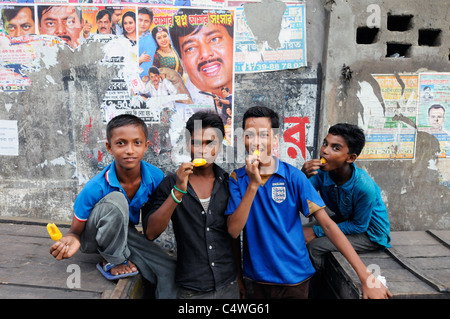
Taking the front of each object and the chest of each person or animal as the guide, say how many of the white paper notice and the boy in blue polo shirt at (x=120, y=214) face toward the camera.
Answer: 2

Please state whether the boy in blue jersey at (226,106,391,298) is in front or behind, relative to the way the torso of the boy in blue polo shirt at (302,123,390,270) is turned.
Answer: in front

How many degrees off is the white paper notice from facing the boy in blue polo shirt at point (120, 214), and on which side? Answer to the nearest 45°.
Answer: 0° — it already faces them

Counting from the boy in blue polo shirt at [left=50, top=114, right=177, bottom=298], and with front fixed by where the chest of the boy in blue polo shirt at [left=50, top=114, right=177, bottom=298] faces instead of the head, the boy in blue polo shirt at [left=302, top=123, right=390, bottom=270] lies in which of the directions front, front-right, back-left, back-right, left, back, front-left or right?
left

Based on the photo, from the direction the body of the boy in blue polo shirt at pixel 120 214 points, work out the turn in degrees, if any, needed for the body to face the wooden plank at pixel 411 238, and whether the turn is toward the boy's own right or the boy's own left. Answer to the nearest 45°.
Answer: approximately 90° to the boy's own left

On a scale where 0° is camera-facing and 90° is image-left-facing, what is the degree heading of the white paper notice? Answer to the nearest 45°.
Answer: approximately 0°

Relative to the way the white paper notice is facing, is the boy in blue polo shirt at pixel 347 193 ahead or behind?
ahead

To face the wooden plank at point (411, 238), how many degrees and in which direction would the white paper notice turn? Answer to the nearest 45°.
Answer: approximately 45° to its left
